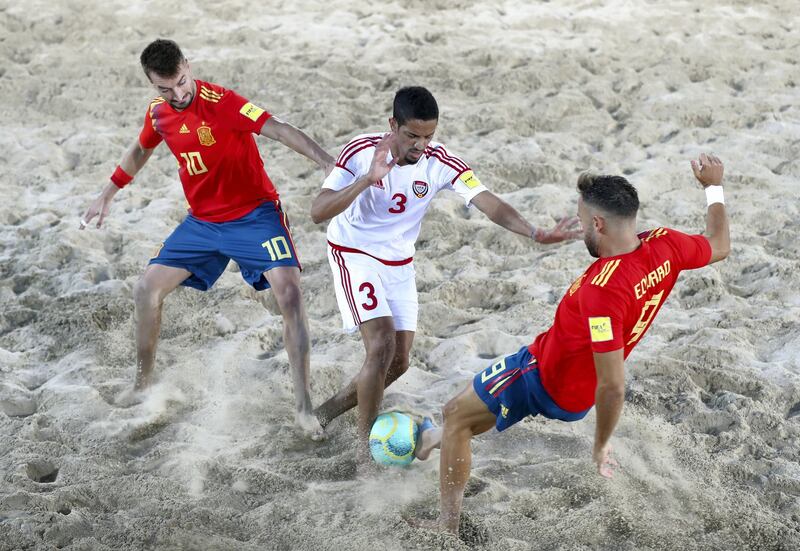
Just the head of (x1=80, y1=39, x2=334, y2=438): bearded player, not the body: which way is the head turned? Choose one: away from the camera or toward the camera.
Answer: toward the camera

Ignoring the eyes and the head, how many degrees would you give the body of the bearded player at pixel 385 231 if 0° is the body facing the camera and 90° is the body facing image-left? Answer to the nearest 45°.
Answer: approximately 315°

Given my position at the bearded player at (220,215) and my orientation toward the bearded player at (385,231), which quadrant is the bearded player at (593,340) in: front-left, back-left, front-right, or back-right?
front-right

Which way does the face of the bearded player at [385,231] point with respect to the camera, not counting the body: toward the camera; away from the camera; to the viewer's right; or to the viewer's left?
toward the camera

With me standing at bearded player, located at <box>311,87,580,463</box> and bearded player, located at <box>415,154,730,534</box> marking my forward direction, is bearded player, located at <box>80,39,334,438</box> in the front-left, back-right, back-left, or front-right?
back-right
